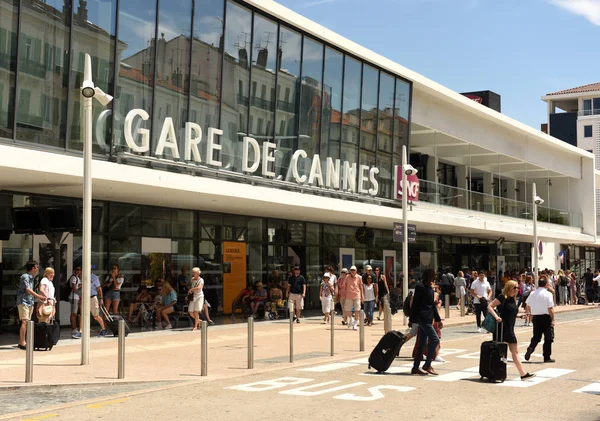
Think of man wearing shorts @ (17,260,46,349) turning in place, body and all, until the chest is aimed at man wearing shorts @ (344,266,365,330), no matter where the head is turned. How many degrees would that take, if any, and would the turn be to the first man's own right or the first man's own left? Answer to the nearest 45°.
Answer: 0° — they already face them

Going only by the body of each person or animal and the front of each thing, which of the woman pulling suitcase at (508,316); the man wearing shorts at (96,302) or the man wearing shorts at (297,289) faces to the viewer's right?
the woman pulling suitcase

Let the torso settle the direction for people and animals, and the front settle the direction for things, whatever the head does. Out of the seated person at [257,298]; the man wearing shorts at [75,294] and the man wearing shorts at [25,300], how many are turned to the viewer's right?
2

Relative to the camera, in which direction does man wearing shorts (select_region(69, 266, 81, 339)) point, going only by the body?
to the viewer's right

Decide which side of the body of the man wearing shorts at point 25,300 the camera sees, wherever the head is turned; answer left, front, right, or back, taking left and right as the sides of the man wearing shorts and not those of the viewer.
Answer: right

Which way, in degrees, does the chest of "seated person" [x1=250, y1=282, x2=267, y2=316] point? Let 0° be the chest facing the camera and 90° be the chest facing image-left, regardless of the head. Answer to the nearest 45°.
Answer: approximately 45°

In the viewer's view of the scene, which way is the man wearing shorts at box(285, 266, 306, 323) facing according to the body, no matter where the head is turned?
toward the camera

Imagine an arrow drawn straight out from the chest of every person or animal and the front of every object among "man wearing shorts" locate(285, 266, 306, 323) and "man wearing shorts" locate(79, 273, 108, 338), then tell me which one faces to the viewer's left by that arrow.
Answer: "man wearing shorts" locate(79, 273, 108, 338)

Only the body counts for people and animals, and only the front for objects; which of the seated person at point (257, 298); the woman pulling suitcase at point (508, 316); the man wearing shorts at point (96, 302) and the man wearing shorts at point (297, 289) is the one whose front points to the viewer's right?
the woman pulling suitcase

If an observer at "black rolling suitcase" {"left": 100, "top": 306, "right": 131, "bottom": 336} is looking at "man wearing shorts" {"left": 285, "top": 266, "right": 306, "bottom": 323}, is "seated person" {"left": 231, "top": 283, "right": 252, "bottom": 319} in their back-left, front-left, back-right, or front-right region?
front-left

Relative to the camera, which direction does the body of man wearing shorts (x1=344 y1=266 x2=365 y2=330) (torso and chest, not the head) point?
toward the camera

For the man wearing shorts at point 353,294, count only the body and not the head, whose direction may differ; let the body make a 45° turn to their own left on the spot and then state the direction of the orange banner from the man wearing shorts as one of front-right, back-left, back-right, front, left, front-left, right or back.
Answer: back

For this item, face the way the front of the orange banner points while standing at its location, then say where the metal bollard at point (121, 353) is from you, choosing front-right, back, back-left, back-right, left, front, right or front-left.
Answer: front

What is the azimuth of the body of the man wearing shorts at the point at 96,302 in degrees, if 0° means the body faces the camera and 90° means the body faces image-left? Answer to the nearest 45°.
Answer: approximately 90°

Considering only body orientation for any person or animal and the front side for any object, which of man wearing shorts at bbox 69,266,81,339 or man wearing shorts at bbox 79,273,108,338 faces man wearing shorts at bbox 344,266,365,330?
man wearing shorts at bbox 69,266,81,339
